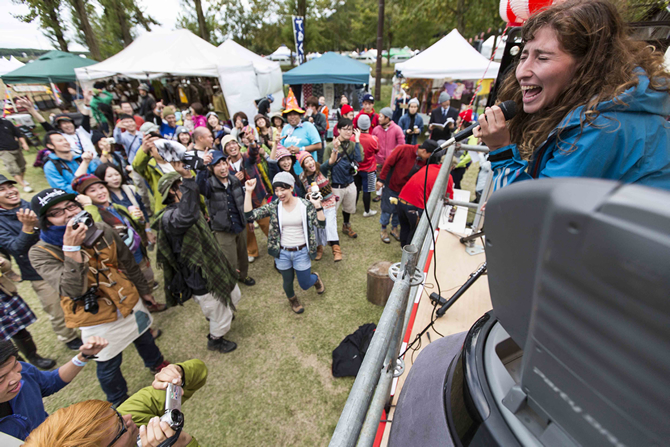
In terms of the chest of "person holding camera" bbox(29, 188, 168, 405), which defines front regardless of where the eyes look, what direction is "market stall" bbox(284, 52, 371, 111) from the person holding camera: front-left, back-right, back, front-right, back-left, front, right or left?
left

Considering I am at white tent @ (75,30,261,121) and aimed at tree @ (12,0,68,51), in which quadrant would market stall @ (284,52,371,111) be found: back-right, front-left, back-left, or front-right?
back-right

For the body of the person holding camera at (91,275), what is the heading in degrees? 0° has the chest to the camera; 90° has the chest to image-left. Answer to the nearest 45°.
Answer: approximately 315°

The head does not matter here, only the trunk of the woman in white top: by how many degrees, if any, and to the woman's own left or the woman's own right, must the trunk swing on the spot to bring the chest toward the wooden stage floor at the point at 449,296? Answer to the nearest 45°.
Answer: approximately 45° to the woman's own left

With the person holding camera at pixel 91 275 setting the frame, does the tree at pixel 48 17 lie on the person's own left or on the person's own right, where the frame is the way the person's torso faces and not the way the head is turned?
on the person's own left

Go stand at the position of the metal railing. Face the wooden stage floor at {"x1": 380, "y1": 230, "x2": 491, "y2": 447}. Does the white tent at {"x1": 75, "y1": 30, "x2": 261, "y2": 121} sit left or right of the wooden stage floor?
left

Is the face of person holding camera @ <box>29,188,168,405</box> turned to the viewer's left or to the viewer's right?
to the viewer's right

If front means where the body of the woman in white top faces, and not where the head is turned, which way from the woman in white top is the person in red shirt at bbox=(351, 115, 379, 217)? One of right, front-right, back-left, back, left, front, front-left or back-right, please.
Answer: back-left

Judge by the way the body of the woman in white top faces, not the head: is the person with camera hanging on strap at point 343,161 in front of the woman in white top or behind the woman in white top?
behind

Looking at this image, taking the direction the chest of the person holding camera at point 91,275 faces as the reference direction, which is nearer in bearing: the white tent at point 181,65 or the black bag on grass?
the black bag on grass

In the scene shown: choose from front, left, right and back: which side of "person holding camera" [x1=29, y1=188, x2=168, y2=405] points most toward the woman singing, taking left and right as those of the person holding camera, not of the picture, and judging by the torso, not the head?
front

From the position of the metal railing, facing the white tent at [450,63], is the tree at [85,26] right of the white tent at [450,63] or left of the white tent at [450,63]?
left

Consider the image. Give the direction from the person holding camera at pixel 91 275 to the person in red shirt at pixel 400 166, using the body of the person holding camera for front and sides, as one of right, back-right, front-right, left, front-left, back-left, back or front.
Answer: front-left

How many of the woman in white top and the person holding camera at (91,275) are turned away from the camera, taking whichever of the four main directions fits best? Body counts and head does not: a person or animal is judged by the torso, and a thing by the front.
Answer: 0
